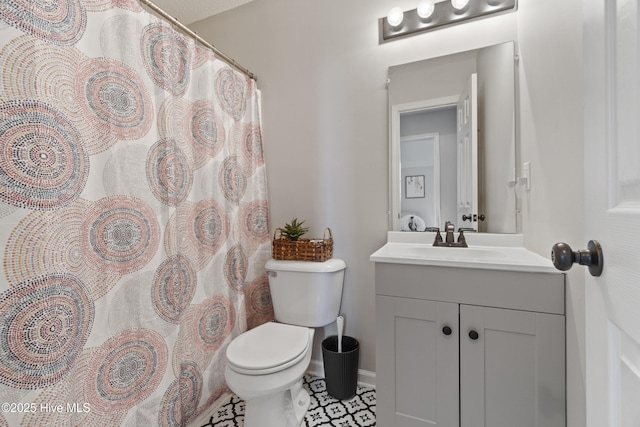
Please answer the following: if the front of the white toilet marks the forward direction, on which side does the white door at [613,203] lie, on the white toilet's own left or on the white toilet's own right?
on the white toilet's own left

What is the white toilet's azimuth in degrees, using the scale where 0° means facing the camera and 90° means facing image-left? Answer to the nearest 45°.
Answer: approximately 45°

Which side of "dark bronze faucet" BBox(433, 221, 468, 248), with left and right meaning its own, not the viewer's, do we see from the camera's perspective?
front

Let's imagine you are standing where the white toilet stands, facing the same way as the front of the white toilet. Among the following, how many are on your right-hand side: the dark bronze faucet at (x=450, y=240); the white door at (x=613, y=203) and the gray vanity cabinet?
0

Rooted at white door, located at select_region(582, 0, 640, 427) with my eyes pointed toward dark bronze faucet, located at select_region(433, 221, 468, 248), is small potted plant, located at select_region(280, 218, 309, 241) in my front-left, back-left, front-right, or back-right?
front-left

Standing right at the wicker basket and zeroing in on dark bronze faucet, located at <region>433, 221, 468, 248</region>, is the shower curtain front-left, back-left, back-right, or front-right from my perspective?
back-right

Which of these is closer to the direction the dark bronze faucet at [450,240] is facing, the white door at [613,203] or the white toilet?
the white door

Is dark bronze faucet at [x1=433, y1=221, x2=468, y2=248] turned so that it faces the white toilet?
no

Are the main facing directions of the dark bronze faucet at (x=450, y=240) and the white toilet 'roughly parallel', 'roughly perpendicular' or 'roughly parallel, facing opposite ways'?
roughly parallel

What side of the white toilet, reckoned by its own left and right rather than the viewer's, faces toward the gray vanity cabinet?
left

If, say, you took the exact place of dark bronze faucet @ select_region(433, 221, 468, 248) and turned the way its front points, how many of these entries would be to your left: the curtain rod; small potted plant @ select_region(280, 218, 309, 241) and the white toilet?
0

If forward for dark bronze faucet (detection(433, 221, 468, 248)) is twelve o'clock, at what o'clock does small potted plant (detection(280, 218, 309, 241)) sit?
The small potted plant is roughly at 3 o'clock from the dark bronze faucet.

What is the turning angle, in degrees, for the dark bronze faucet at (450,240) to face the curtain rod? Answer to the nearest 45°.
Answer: approximately 90° to its right

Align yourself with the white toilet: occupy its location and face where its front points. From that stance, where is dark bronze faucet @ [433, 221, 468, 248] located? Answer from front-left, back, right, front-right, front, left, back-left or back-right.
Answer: back-left

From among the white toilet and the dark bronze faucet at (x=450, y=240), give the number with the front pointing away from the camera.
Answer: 0

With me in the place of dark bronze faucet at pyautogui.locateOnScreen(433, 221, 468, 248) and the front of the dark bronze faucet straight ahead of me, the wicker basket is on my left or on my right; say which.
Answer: on my right
